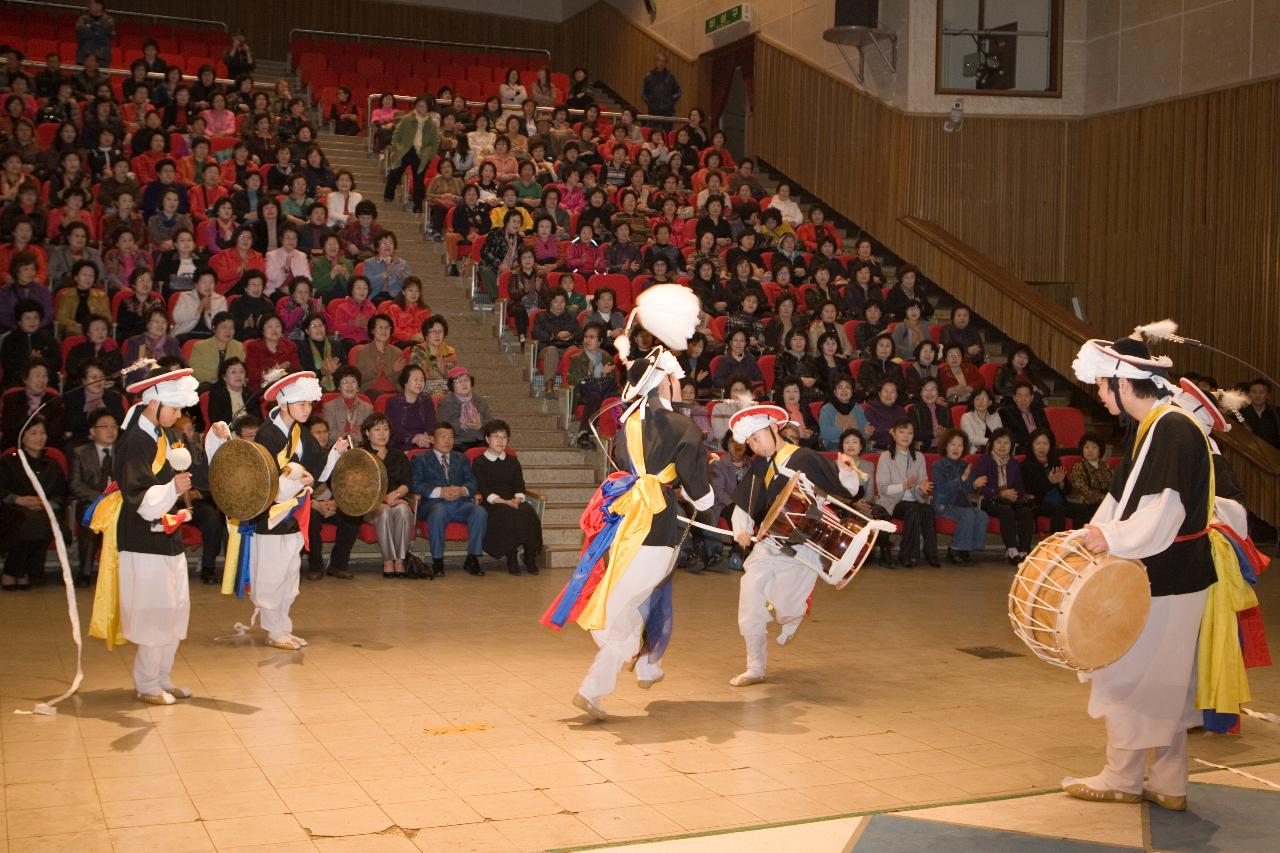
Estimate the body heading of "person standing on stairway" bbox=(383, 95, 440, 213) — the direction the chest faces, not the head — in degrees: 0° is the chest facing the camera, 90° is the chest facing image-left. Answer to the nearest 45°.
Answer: approximately 0°

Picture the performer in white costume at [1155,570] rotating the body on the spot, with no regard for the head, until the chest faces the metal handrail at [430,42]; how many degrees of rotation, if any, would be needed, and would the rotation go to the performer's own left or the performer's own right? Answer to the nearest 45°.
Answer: approximately 45° to the performer's own right

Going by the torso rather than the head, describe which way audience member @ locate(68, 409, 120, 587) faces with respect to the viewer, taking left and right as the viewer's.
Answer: facing the viewer and to the right of the viewer

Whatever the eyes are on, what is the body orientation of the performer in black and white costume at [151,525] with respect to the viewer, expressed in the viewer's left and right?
facing to the right of the viewer

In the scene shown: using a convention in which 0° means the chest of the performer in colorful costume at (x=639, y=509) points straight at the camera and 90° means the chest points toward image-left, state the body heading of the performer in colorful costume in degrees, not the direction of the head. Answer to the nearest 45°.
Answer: approximately 225°

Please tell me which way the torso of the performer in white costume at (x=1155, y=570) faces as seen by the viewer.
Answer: to the viewer's left

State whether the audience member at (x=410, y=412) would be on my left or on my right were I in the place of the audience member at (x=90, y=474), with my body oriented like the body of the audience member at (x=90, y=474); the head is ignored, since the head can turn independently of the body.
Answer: on my left
